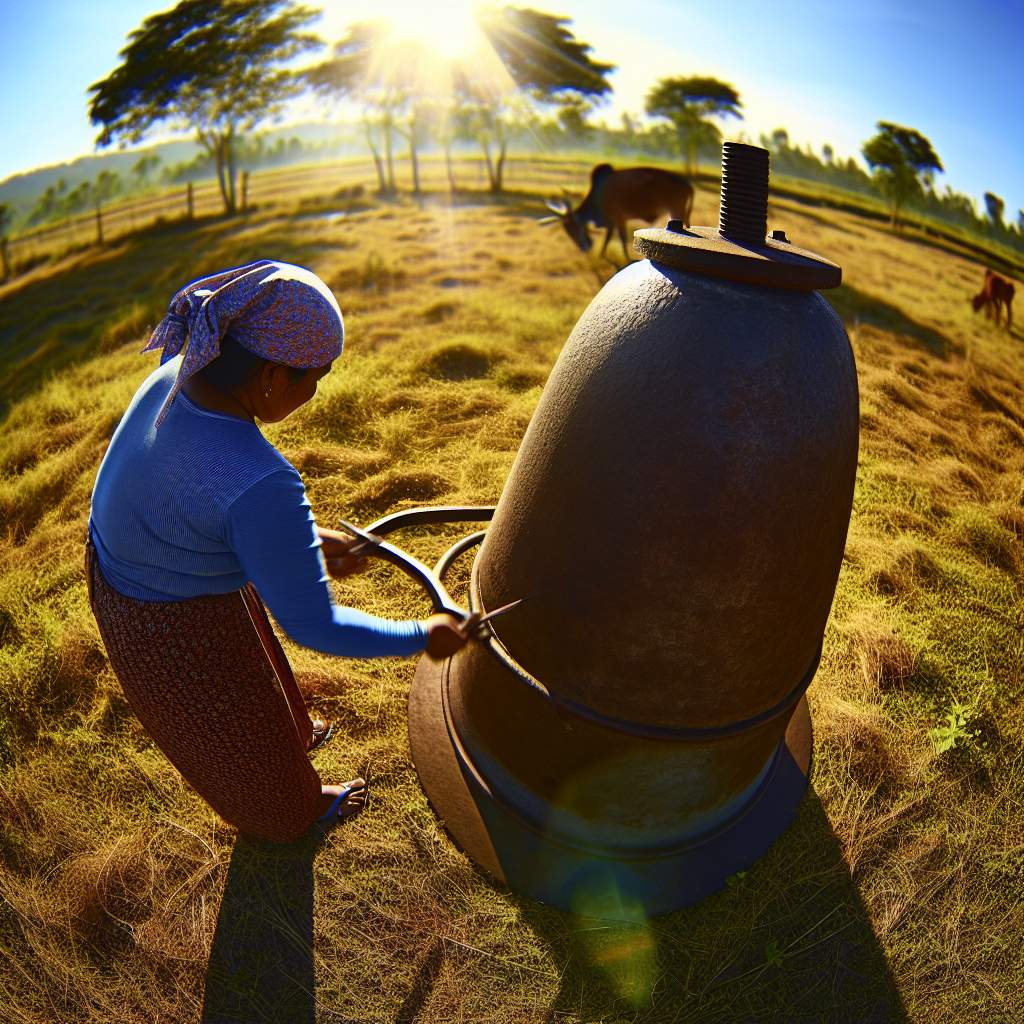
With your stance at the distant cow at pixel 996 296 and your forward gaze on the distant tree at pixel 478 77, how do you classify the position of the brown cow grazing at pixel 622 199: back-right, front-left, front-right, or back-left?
front-left

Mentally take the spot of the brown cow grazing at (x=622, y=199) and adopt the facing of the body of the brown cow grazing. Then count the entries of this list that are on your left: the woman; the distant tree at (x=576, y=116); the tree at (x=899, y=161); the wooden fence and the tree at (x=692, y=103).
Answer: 1

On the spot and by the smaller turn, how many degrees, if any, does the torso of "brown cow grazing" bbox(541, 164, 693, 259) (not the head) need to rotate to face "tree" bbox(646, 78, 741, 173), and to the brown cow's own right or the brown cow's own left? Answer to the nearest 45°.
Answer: approximately 90° to the brown cow's own right

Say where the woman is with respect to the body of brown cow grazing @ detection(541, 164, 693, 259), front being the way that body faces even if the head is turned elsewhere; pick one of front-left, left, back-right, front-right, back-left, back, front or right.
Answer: left

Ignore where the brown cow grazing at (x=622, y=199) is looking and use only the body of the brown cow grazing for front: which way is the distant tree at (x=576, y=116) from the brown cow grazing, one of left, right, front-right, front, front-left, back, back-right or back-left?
right

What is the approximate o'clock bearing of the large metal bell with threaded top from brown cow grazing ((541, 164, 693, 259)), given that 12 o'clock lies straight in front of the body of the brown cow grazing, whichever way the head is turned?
The large metal bell with threaded top is roughly at 9 o'clock from the brown cow grazing.

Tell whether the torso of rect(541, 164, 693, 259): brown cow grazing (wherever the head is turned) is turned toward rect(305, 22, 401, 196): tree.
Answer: no

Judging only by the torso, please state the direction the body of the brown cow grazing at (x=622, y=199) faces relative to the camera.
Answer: to the viewer's left

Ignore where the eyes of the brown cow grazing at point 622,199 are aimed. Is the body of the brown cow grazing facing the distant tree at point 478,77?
no

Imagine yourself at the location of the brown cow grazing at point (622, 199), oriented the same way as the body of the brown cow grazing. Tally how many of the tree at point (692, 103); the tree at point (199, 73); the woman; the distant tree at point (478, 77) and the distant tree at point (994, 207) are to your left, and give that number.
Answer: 1
